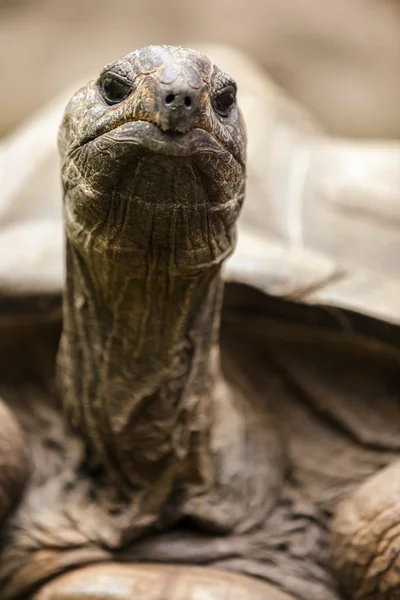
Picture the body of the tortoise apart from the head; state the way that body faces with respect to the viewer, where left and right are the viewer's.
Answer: facing the viewer
